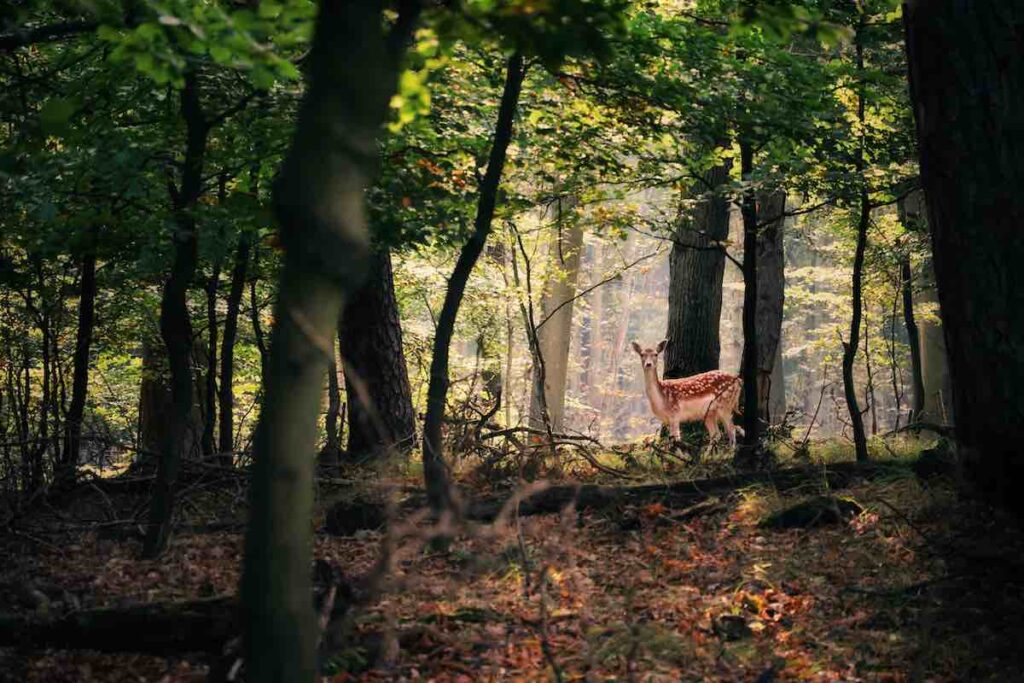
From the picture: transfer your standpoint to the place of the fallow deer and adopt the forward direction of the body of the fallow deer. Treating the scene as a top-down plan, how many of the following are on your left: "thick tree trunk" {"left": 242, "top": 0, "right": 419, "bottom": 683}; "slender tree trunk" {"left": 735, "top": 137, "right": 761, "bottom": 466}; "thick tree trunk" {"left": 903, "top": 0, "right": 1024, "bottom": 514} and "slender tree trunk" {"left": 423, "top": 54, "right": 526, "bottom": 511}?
4

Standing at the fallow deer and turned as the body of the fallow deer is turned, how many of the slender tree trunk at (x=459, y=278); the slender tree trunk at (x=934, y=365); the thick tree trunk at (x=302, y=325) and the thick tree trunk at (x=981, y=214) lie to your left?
3

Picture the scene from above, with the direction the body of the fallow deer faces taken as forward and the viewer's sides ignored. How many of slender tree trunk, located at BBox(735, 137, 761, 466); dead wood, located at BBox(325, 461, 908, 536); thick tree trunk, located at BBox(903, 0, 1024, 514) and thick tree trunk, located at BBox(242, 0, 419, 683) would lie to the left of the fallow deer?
4

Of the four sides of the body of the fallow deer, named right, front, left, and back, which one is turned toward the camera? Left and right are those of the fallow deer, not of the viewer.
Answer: left

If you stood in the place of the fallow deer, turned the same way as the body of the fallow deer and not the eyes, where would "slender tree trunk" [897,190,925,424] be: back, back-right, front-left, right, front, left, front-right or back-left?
back

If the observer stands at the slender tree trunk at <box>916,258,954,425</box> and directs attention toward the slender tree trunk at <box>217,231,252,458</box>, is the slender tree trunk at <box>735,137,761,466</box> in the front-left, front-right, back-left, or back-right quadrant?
front-left

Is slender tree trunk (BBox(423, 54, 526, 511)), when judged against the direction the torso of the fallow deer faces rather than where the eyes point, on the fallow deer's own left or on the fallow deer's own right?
on the fallow deer's own left

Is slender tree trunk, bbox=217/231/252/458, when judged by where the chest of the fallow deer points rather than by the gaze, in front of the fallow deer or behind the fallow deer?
in front

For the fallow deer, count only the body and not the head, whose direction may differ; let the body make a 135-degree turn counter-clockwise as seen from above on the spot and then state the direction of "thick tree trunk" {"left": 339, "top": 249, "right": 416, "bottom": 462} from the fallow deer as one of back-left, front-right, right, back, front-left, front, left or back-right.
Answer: right

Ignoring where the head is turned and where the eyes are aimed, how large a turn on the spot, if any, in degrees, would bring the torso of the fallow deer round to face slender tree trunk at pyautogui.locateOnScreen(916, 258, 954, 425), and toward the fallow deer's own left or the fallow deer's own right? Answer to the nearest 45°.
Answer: approximately 135° to the fallow deer's own right

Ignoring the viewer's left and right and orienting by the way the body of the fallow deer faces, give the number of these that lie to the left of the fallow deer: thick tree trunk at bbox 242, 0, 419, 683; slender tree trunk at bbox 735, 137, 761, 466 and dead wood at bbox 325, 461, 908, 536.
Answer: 3

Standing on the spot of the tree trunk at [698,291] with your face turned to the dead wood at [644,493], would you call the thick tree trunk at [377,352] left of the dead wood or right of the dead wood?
right
